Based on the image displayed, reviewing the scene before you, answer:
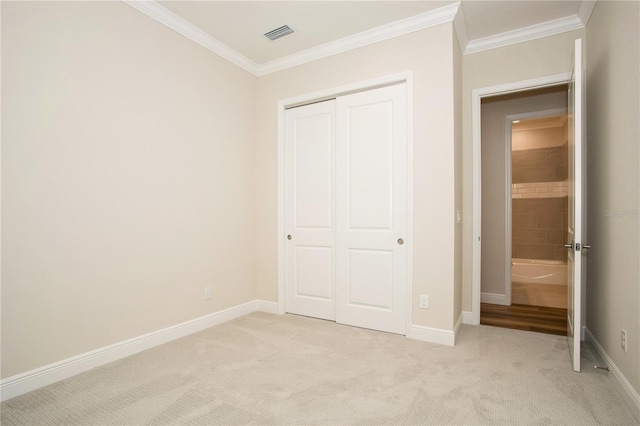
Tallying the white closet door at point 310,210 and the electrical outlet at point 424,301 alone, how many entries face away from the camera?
0

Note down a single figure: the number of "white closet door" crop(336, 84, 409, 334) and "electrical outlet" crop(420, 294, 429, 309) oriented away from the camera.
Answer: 0

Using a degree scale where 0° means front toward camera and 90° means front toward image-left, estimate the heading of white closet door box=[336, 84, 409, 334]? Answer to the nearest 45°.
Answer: approximately 45°

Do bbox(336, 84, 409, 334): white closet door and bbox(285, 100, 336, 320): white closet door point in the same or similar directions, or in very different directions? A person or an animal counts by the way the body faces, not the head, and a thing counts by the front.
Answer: same or similar directions

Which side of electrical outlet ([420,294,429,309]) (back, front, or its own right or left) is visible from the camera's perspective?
front

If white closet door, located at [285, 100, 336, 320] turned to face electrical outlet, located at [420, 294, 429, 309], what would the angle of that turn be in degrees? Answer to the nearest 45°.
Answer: approximately 90° to its left

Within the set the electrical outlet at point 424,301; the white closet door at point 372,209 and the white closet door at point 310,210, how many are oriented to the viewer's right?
0

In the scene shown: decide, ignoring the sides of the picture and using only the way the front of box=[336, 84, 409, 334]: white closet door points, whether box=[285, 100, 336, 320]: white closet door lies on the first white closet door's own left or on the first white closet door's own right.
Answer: on the first white closet door's own right
